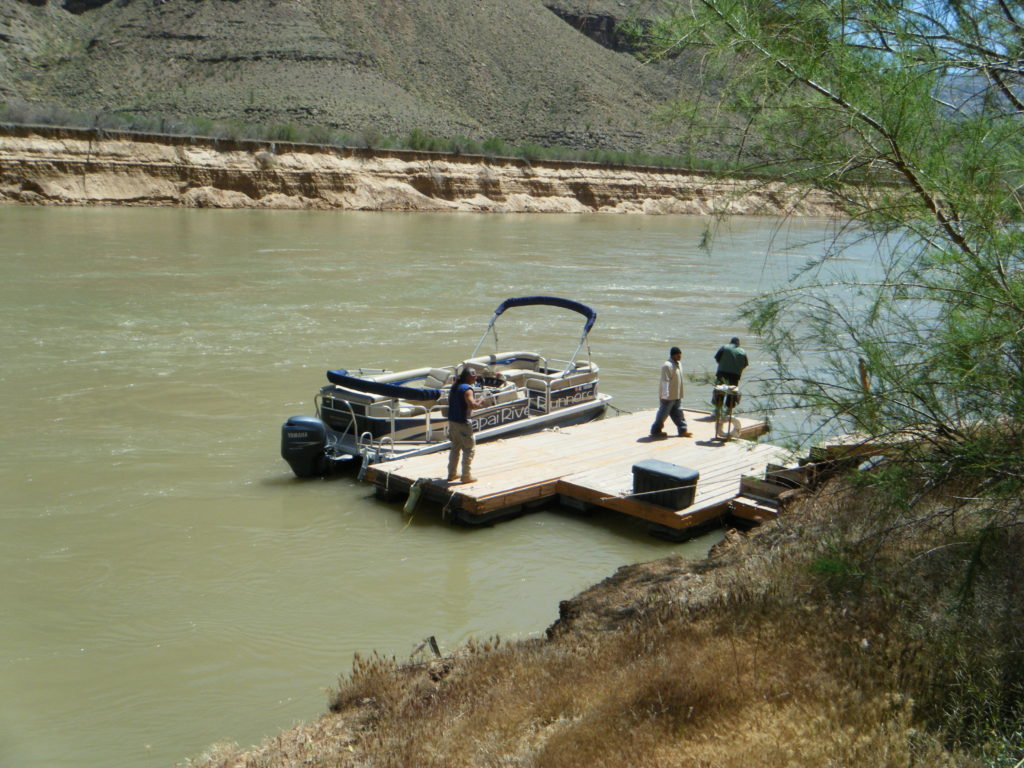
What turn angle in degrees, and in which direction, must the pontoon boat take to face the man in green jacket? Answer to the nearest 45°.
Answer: approximately 45° to its right

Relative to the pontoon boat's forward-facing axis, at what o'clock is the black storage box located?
The black storage box is roughly at 3 o'clock from the pontoon boat.

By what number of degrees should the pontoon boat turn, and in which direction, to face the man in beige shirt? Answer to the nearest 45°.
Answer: approximately 45° to its right

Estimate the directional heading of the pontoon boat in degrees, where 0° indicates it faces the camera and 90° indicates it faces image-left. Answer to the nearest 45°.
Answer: approximately 225°

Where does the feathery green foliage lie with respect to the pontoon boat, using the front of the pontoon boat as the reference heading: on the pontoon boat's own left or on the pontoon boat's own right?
on the pontoon boat's own right

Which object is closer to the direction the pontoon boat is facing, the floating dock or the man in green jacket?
the man in green jacket

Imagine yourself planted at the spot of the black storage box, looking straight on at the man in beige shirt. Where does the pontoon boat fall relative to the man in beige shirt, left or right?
left

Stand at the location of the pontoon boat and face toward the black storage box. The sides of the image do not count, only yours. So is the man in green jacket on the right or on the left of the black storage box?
left

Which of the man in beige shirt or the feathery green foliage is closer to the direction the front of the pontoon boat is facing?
the man in beige shirt

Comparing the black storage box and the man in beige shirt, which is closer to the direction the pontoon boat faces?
the man in beige shirt

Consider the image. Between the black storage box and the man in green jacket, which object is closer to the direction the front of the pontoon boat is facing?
the man in green jacket
